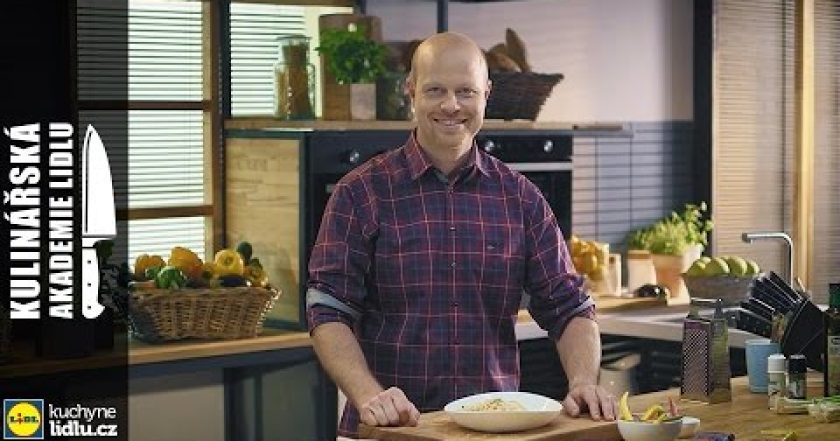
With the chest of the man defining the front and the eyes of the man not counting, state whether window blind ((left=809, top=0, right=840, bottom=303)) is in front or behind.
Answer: behind

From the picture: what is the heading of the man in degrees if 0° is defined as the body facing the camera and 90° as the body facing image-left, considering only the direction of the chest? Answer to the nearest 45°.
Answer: approximately 0°

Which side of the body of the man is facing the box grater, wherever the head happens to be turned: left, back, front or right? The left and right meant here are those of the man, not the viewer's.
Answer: left

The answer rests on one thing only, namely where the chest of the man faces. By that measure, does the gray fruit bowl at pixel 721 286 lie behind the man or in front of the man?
behind

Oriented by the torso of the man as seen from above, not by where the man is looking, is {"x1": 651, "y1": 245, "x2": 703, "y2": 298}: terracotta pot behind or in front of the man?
behind

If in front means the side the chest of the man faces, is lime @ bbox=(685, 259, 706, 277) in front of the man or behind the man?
behind

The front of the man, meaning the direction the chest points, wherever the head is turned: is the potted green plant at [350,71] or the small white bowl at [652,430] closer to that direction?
the small white bowl

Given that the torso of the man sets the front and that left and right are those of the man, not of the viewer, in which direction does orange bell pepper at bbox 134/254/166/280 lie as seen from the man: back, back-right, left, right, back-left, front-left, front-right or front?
back-right

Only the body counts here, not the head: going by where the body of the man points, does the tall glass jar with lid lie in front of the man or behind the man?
behind

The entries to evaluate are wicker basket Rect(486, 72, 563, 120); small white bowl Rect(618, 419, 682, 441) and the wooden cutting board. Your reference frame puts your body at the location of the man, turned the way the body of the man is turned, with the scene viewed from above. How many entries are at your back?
1
